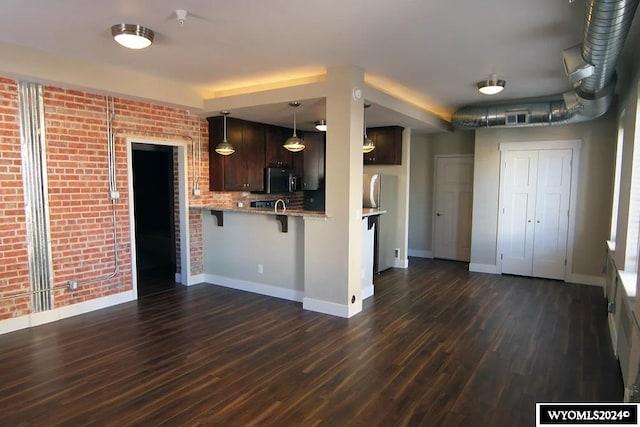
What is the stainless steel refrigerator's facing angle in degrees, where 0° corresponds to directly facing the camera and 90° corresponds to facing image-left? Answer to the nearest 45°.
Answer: approximately 45°

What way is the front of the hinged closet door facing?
toward the camera

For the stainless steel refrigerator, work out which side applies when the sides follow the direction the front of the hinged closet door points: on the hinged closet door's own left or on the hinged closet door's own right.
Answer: on the hinged closet door's own right

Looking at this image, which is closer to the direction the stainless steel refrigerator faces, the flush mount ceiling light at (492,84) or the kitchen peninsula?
the kitchen peninsula

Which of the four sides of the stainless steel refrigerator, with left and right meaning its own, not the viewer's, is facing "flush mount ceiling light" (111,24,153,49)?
front

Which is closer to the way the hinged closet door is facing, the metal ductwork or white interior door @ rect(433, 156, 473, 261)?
the metal ductwork

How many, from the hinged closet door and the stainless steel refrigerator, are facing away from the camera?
0

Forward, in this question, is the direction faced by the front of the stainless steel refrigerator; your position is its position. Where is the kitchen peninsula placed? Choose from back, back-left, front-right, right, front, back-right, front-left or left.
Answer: front

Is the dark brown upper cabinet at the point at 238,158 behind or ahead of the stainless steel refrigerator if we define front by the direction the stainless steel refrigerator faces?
ahead

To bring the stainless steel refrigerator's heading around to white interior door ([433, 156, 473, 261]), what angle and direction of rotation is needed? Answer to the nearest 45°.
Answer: approximately 180°

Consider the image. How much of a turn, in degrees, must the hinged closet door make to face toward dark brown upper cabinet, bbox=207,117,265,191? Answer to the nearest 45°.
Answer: approximately 45° to its right

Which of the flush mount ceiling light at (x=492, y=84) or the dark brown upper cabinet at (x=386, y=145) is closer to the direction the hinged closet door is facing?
the flush mount ceiling light

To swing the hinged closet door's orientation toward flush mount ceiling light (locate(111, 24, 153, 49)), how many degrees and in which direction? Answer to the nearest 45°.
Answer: approximately 45° to its right
